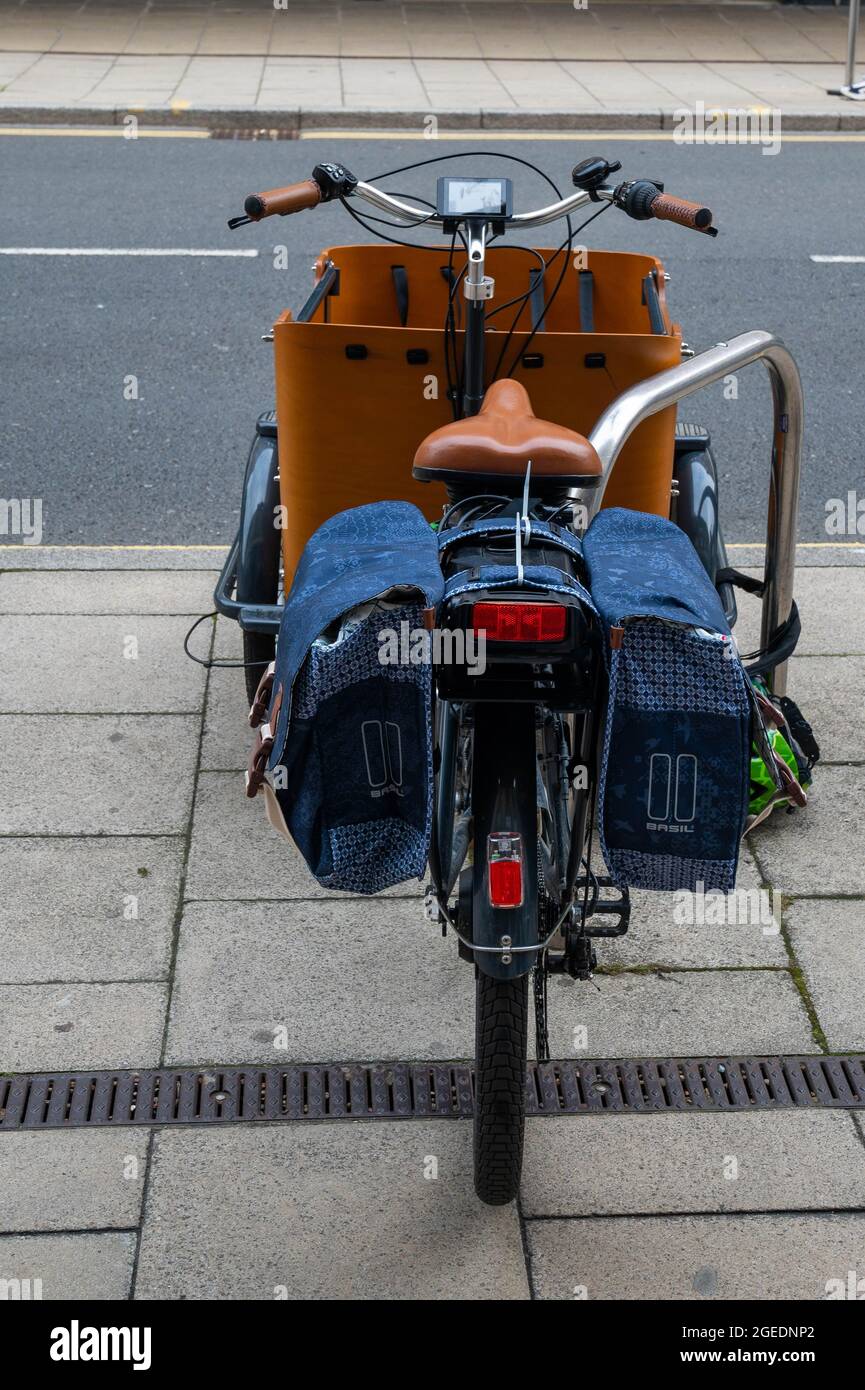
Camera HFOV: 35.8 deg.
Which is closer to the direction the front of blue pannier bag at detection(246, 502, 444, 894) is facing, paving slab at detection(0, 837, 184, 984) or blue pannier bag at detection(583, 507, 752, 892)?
the paving slab

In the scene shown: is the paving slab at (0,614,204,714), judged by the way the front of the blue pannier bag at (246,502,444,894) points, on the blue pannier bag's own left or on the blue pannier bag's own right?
on the blue pannier bag's own right

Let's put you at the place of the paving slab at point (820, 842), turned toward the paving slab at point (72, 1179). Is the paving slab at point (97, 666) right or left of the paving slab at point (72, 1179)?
right

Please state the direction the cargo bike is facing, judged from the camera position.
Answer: facing away from the viewer

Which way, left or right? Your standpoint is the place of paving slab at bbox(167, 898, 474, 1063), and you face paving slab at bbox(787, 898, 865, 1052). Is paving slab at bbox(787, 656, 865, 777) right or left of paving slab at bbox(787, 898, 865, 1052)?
left
